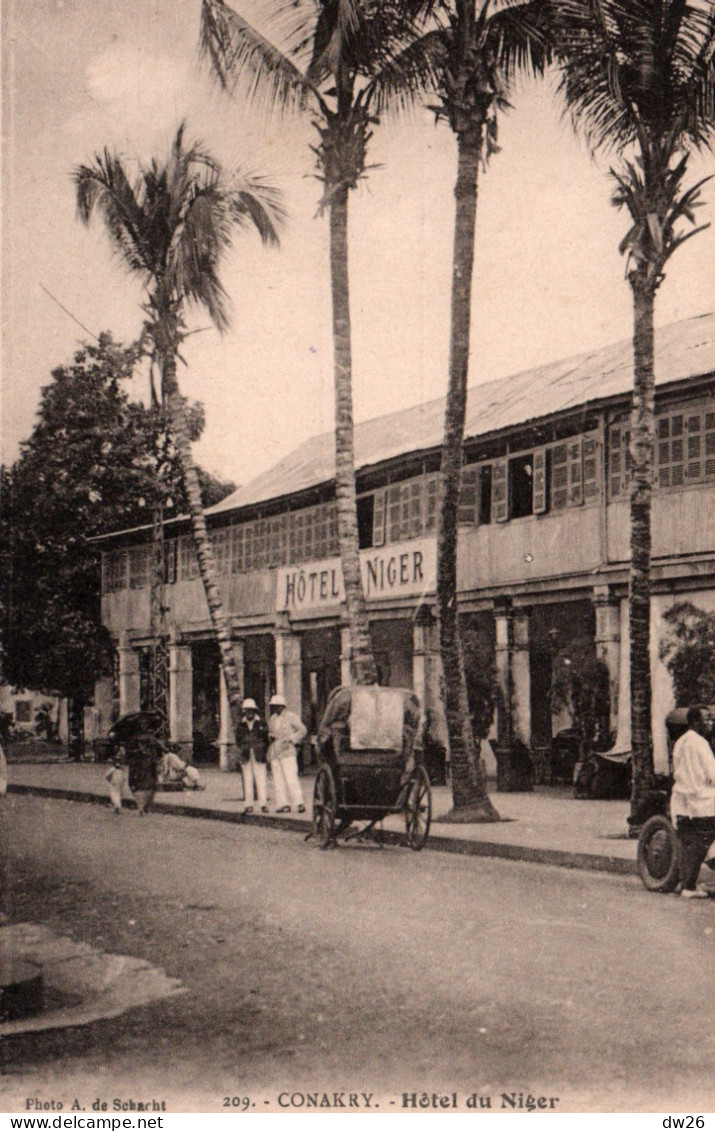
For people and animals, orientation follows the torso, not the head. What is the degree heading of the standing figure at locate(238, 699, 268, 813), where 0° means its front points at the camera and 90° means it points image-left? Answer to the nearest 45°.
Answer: approximately 0°

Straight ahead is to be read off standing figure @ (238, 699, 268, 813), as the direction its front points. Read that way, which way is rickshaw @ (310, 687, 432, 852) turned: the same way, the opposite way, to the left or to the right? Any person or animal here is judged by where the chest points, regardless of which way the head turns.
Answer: the opposite way

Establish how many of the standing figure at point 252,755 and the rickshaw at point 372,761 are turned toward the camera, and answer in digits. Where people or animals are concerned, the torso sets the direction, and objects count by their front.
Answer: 1

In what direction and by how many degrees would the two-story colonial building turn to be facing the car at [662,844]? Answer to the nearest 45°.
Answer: approximately 45° to its left

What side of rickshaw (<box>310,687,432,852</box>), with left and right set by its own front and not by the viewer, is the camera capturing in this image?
back
